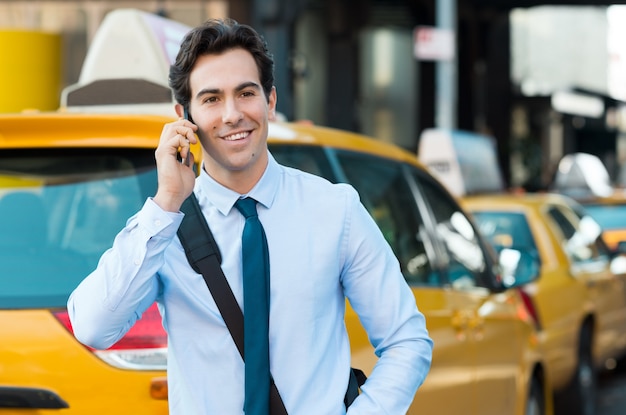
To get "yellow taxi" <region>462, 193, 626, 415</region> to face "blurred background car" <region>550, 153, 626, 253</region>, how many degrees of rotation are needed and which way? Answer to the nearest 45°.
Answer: approximately 45° to its left

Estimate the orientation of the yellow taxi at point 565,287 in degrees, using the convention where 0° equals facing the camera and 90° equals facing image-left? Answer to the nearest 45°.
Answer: approximately 225°

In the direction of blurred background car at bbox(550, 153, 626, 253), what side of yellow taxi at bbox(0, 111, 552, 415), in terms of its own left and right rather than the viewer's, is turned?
front

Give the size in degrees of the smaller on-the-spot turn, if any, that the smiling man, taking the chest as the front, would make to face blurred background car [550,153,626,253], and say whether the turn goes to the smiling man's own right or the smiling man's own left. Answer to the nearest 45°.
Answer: approximately 180°

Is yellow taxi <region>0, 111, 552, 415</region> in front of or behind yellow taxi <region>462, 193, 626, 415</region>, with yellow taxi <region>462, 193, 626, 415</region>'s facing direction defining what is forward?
behind

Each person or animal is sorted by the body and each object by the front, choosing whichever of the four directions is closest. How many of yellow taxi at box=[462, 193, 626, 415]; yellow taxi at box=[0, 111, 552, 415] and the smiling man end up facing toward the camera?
1

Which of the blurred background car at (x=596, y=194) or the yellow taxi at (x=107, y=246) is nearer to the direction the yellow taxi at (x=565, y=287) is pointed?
the blurred background car

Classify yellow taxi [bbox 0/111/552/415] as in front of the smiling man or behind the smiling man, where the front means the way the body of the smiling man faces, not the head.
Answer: behind

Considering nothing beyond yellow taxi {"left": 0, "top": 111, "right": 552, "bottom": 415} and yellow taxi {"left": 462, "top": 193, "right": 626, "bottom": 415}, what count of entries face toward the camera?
0

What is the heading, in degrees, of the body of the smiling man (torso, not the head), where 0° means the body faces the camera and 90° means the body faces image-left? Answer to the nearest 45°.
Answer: approximately 0°

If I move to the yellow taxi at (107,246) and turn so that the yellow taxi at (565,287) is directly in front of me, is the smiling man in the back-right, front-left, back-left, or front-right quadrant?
back-right

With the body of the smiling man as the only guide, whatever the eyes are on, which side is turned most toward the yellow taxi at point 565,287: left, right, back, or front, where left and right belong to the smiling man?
back

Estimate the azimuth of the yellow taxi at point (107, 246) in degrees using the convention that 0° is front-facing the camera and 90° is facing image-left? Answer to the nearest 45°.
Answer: approximately 225°
